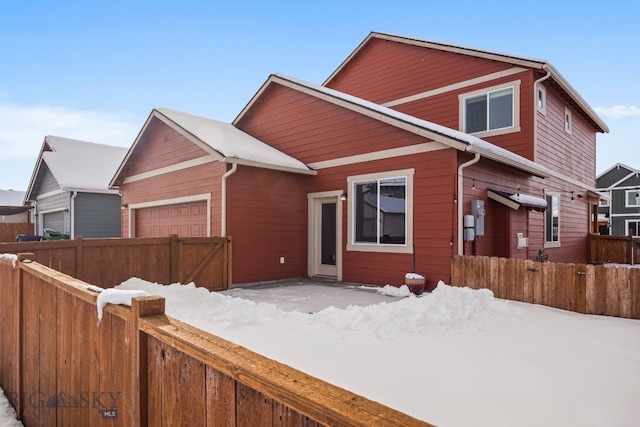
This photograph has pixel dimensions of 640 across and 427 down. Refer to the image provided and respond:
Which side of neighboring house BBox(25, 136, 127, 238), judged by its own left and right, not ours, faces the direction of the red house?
left

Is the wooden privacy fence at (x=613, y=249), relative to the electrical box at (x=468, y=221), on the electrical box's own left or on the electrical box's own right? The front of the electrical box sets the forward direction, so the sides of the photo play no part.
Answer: on the electrical box's own left

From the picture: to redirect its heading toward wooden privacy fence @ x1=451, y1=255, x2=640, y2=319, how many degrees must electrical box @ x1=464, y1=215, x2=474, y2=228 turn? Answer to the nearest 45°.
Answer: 0° — it already faces it
